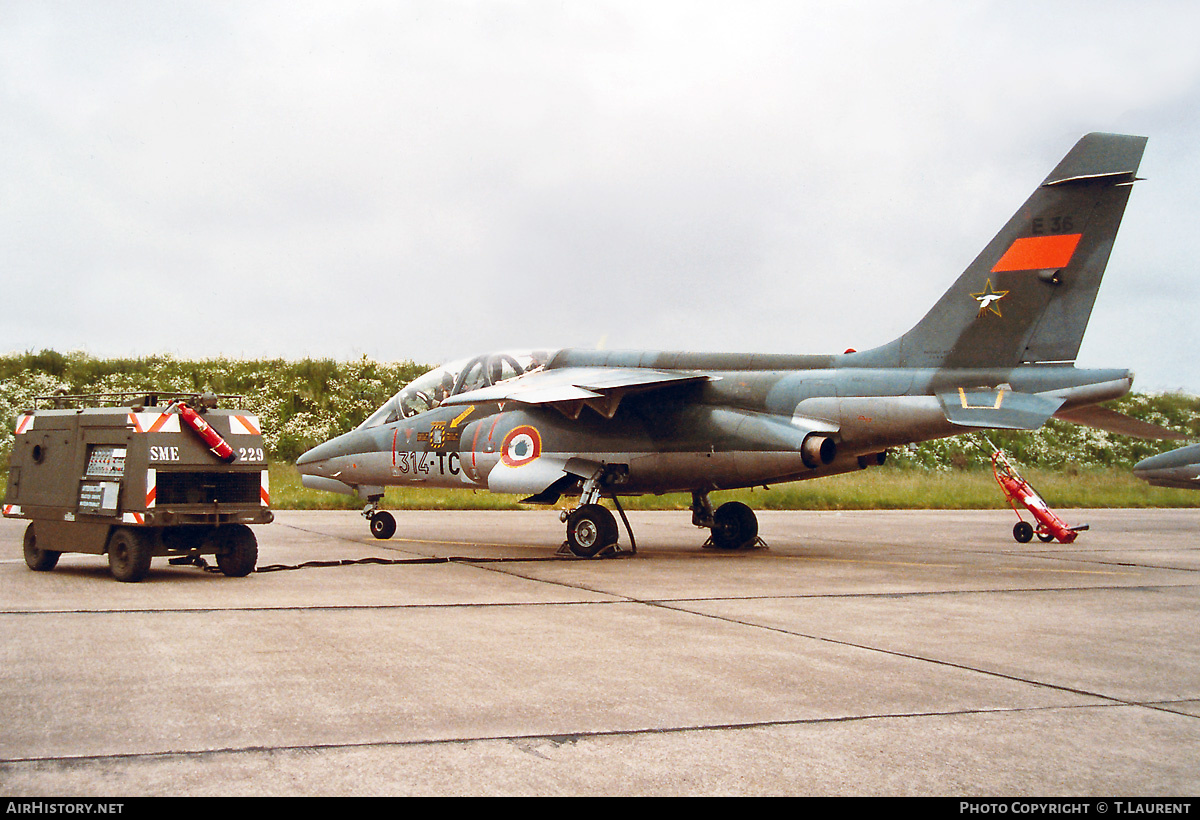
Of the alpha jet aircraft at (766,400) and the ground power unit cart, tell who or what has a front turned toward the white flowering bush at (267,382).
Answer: the alpha jet aircraft

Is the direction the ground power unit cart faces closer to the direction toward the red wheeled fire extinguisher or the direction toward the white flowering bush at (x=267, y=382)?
the red wheeled fire extinguisher

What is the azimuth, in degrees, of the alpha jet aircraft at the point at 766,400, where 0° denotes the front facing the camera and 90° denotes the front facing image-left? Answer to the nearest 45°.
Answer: approximately 135°

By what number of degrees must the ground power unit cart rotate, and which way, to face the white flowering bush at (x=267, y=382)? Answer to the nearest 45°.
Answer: approximately 135° to its left

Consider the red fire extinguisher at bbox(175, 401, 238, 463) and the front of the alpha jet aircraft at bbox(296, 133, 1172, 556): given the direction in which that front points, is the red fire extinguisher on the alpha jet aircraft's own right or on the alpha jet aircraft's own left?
on the alpha jet aircraft's own left
